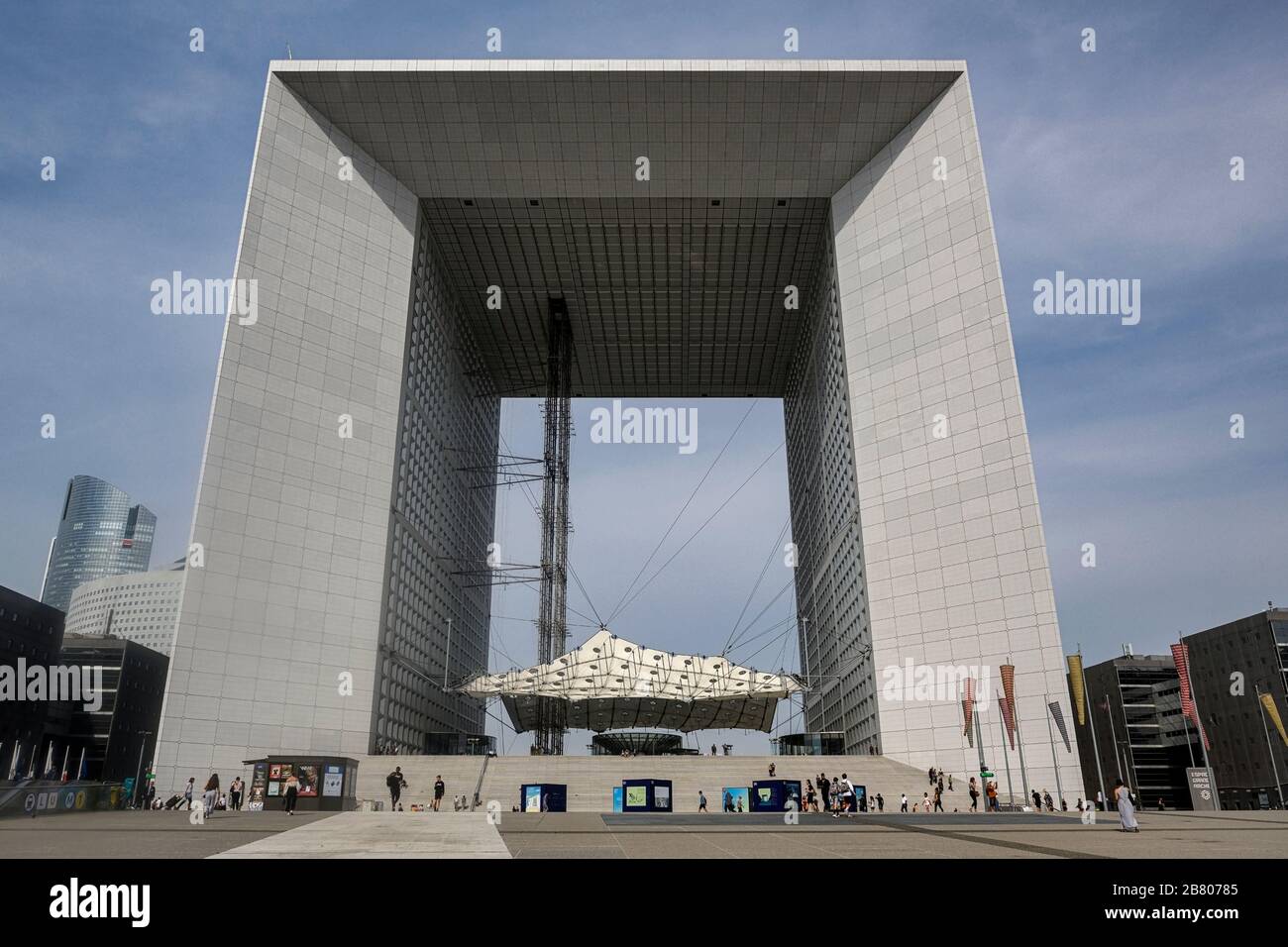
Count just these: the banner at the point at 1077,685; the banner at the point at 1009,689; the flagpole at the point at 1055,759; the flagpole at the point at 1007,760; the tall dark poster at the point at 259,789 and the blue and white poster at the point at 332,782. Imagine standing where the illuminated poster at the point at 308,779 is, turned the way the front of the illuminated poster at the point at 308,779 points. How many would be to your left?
5

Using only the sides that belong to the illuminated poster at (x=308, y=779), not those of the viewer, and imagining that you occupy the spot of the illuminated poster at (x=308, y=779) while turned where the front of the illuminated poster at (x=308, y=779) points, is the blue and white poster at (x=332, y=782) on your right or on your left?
on your left

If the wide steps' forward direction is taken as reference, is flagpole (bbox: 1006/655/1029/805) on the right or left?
on its left

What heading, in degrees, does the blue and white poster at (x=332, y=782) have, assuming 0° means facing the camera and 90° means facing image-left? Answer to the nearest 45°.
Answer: approximately 0°

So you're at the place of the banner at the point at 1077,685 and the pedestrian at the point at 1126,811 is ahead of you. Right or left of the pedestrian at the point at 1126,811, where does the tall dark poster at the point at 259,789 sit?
right

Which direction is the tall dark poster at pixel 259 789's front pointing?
toward the camera

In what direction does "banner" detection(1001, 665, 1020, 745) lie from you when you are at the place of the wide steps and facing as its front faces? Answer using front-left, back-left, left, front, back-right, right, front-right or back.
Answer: left

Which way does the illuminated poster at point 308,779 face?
toward the camera

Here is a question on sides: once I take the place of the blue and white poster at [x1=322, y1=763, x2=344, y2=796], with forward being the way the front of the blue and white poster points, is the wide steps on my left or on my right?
on my left

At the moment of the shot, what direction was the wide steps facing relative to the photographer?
facing the viewer

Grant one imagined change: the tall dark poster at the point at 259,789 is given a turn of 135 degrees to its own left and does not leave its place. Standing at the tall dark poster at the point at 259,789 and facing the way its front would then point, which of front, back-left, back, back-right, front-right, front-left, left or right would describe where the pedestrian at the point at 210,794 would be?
back

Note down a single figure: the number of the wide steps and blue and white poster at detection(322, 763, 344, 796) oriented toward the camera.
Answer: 2

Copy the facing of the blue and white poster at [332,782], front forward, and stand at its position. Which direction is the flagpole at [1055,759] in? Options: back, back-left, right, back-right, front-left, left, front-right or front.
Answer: left
